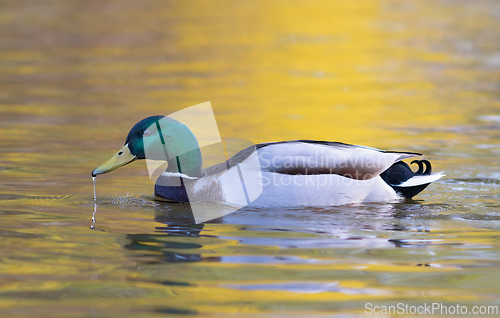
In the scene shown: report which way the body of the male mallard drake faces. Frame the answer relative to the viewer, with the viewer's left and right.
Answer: facing to the left of the viewer
